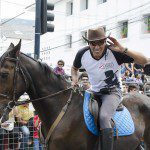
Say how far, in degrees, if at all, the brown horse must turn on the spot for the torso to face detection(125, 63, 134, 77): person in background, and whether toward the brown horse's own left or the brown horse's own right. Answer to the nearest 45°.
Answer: approximately 90° to the brown horse's own right

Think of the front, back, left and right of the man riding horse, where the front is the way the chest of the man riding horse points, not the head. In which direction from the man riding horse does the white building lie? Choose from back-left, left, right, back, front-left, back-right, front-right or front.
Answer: back-right

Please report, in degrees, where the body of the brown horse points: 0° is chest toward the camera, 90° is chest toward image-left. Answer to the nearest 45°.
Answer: approximately 90°

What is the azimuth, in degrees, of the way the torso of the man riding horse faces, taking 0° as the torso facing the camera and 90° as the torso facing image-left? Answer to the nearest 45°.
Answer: approximately 45°

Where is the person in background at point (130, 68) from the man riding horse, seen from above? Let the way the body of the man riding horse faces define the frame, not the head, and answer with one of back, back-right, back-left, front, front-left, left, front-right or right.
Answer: back-right
